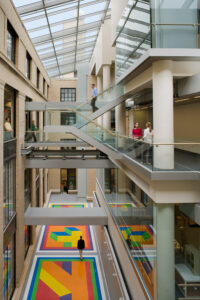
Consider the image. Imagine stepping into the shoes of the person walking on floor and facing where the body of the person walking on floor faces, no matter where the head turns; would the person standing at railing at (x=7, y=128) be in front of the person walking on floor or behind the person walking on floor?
behind

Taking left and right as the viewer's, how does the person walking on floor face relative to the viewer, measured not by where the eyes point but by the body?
facing away from the viewer
